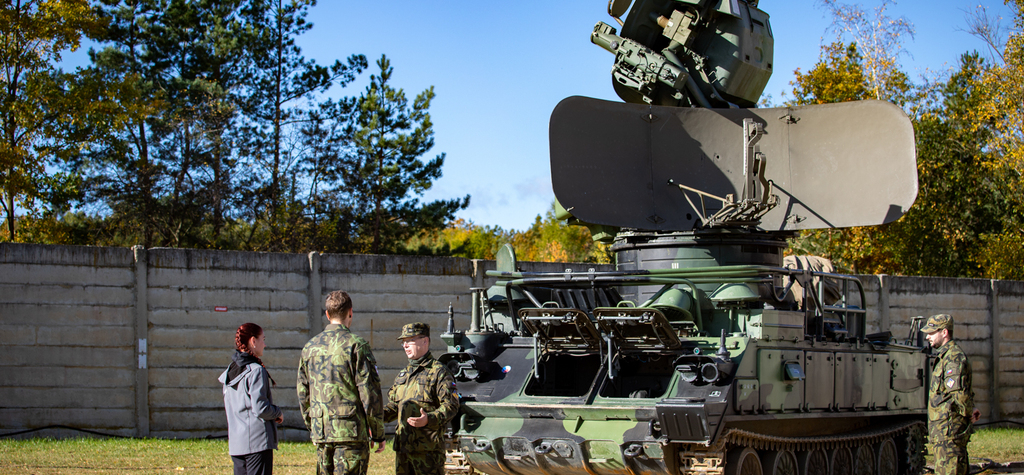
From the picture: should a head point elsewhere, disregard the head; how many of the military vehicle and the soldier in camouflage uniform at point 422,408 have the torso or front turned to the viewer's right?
0

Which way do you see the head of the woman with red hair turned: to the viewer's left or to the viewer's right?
to the viewer's right

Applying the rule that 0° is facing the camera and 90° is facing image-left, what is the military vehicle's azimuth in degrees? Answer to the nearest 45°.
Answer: approximately 45°

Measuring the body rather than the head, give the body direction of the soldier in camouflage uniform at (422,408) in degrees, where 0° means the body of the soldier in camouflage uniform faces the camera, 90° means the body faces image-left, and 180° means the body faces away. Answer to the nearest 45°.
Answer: approximately 45°

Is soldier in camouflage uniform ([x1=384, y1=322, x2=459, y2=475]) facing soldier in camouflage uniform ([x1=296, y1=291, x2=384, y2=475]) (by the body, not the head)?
yes

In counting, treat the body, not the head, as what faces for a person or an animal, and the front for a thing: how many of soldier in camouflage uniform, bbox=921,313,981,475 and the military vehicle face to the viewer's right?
0

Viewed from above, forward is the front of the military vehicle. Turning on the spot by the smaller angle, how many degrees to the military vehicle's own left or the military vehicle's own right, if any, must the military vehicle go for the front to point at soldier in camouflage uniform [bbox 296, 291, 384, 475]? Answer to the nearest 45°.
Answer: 0° — it already faces them

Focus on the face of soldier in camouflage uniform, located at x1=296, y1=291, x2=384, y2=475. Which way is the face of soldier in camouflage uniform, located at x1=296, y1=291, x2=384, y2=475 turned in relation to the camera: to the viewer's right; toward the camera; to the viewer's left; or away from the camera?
away from the camera

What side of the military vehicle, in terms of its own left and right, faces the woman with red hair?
front
